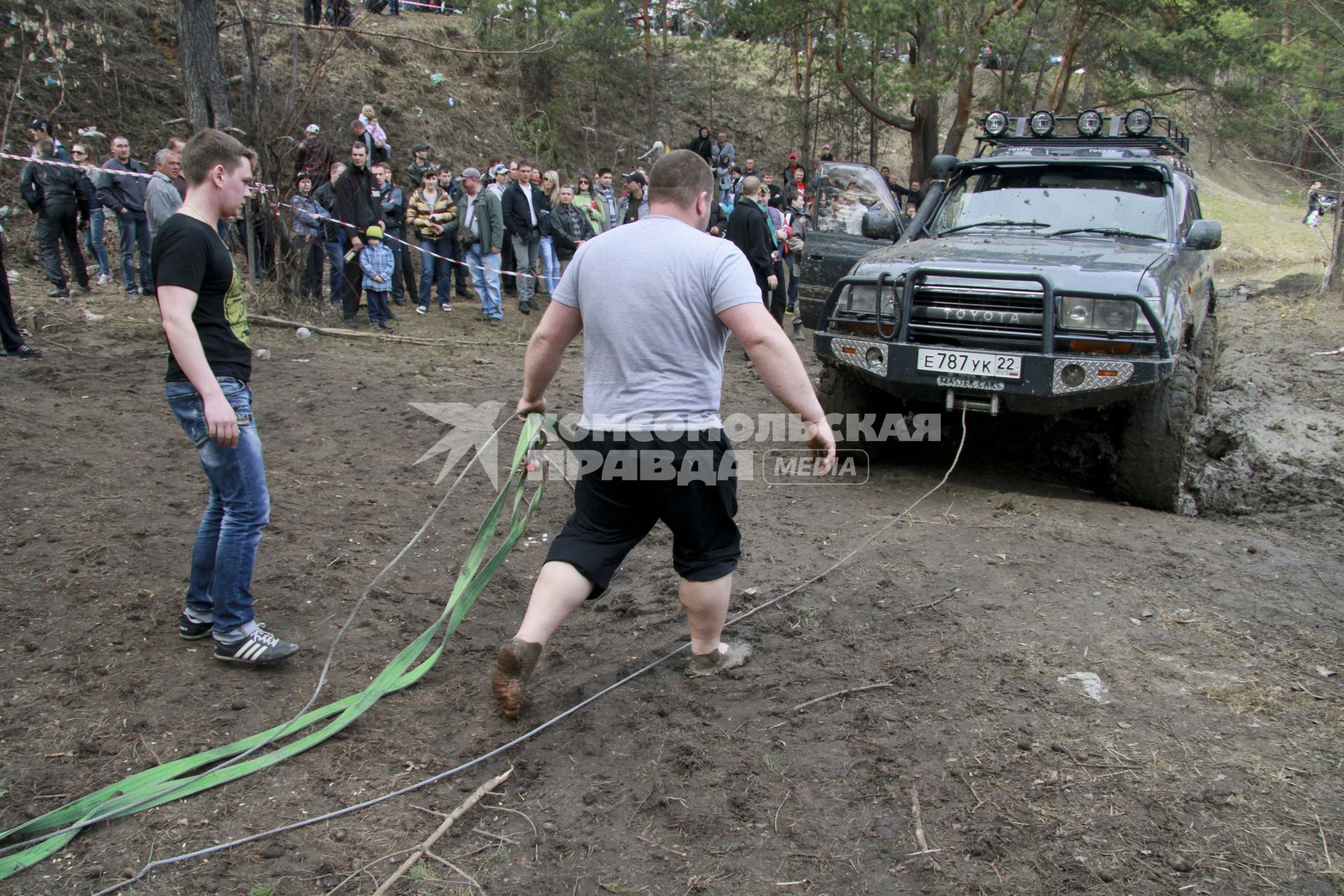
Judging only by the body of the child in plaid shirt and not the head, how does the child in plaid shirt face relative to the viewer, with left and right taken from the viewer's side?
facing the viewer

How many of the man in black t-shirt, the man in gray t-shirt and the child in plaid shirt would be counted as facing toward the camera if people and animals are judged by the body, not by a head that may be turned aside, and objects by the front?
1

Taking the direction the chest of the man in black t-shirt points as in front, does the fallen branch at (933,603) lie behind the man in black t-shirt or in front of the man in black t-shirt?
in front

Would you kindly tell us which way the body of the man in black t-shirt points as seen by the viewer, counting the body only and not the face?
to the viewer's right

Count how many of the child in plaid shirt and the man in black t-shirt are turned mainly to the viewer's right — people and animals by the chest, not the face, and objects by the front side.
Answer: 1

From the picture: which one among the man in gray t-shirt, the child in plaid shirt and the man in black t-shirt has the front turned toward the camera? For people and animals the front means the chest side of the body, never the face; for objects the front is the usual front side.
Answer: the child in plaid shirt

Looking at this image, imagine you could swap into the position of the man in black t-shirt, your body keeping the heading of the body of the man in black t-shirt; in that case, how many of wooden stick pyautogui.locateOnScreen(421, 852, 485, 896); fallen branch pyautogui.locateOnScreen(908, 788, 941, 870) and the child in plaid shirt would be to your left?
1

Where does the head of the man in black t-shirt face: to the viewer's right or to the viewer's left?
to the viewer's right

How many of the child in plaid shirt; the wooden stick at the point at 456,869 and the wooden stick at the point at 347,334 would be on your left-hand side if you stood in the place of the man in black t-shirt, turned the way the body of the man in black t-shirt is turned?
2

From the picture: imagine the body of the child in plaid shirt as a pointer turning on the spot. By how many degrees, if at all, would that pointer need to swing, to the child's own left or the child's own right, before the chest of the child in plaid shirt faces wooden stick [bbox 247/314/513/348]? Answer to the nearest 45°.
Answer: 0° — they already face it

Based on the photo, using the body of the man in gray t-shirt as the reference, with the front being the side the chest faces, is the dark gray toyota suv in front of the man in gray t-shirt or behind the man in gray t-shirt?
in front

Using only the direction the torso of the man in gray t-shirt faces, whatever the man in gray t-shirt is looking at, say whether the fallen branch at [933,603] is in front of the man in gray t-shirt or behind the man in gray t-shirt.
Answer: in front
